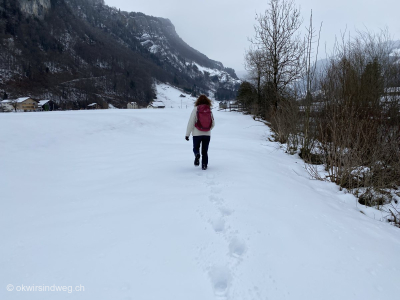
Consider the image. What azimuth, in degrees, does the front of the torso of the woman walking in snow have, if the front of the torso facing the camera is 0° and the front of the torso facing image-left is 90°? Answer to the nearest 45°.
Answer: approximately 180°
